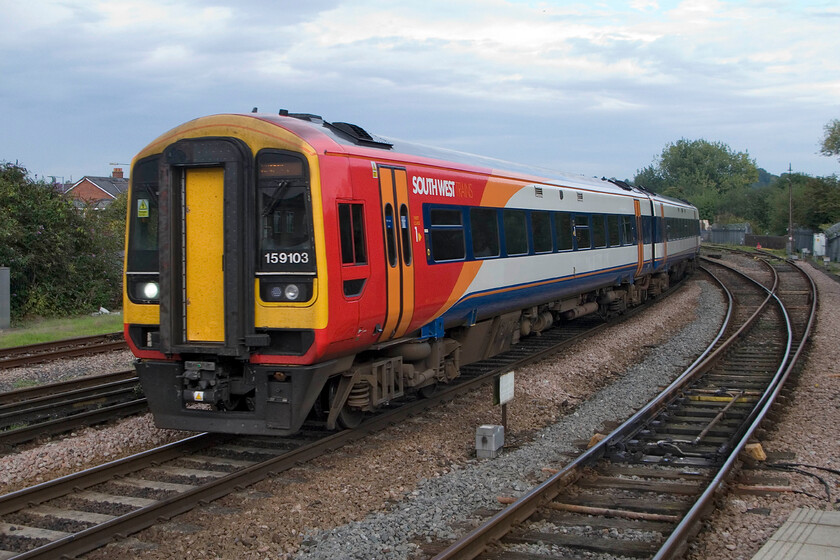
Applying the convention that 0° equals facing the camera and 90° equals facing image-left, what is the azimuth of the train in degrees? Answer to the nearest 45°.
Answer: approximately 45°
